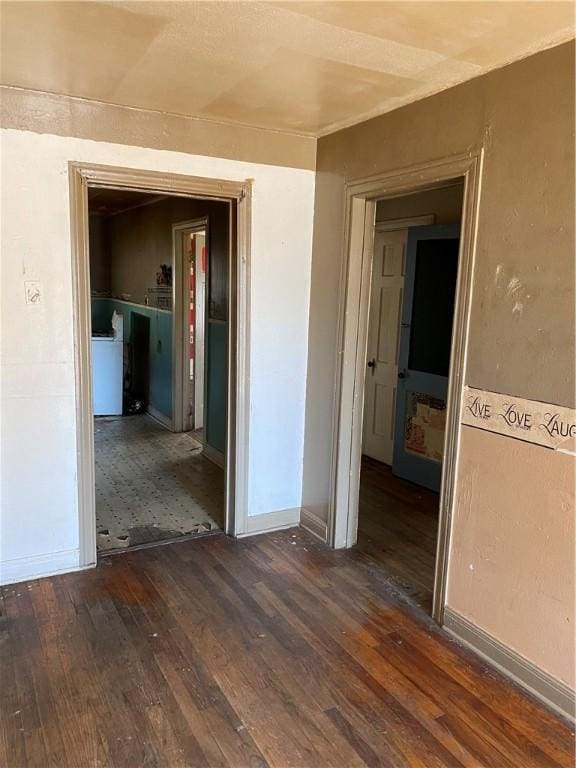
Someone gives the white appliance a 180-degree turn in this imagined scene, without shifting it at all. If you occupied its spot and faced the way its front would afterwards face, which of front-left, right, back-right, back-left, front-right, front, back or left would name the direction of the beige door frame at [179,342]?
front-right

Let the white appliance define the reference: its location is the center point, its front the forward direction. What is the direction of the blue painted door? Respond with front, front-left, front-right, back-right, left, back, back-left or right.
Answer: back-left

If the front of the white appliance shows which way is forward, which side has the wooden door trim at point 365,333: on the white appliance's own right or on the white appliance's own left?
on the white appliance's own left

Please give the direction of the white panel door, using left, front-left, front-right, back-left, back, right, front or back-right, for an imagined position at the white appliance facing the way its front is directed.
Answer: back-left
